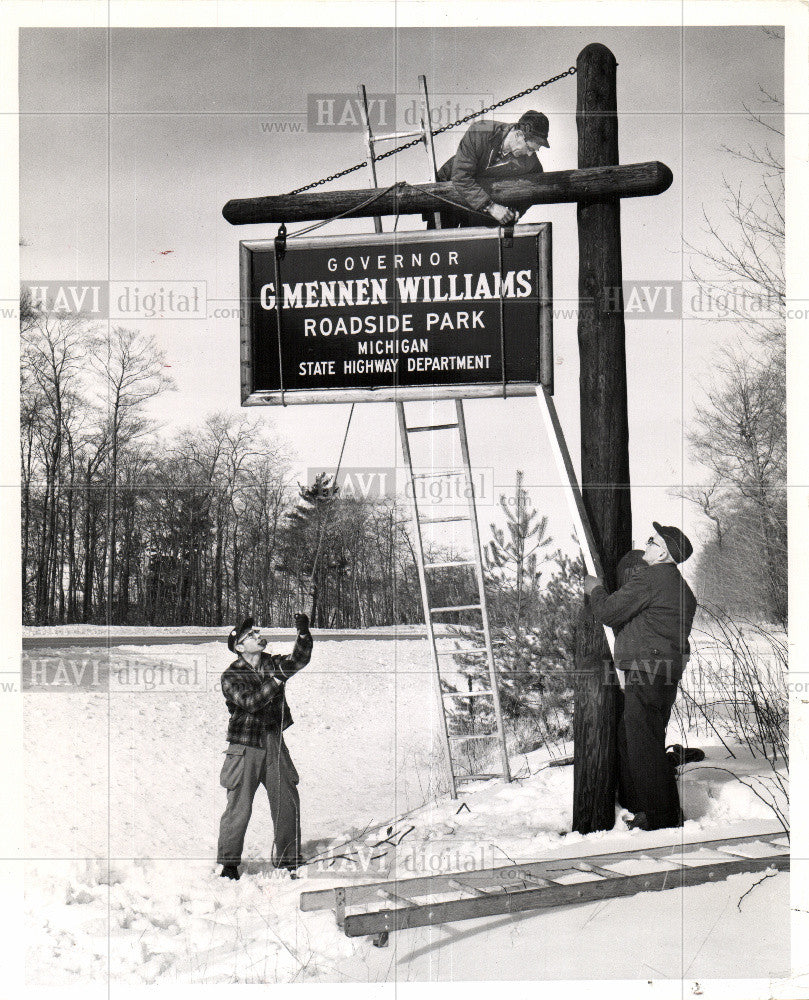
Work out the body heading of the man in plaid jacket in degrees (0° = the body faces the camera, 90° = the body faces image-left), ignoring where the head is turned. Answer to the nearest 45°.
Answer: approximately 315°

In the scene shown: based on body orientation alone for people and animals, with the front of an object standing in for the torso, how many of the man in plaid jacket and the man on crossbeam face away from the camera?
0

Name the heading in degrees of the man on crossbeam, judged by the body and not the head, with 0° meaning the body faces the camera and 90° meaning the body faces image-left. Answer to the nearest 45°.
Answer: approximately 315°

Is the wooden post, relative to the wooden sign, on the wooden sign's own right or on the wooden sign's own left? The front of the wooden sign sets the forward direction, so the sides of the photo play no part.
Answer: on the wooden sign's own left

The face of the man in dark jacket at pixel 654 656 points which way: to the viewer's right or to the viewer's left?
to the viewer's left

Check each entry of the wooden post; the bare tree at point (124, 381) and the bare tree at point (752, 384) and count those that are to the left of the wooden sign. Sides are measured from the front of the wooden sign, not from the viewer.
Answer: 2
